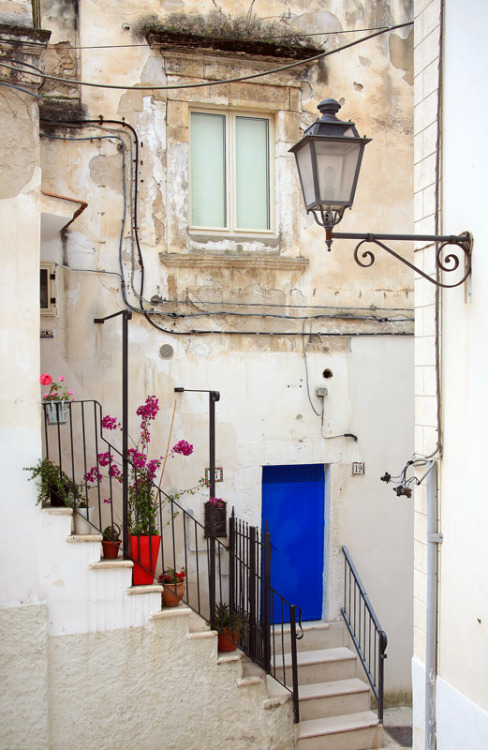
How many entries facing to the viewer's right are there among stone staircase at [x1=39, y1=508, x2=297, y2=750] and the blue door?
1

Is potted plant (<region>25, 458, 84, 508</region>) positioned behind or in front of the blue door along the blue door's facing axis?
in front

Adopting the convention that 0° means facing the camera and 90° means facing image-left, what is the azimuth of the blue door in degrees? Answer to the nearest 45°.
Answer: approximately 0°

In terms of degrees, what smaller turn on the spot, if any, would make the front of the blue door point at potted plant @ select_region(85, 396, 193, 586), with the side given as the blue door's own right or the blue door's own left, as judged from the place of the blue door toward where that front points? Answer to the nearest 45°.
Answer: approximately 45° to the blue door's own right

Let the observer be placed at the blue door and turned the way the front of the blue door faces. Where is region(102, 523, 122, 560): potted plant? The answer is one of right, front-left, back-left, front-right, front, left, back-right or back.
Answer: front-right

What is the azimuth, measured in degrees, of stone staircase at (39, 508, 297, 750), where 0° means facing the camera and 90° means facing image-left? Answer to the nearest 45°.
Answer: approximately 270°

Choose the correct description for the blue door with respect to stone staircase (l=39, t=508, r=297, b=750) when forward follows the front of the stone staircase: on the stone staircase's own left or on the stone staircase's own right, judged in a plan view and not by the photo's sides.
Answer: on the stone staircase's own left

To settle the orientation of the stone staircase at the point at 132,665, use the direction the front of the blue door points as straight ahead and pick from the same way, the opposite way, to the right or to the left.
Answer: to the left
